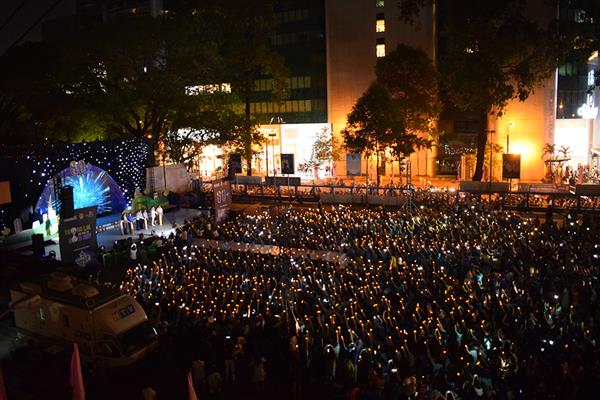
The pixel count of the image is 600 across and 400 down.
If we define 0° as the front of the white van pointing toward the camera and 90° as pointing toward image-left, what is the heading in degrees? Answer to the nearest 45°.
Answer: approximately 315°

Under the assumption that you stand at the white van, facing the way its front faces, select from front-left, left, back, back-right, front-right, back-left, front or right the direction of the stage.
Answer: back-left

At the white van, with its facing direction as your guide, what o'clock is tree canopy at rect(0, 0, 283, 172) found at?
The tree canopy is roughly at 8 o'clock from the white van.

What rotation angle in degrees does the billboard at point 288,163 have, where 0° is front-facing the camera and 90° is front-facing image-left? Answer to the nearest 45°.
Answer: approximately 0°

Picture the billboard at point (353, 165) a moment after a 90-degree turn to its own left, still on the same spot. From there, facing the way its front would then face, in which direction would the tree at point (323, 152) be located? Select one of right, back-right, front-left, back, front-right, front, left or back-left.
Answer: back-left

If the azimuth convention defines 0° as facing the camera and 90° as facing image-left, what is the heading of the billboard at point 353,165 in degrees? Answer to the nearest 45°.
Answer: approximately 0°

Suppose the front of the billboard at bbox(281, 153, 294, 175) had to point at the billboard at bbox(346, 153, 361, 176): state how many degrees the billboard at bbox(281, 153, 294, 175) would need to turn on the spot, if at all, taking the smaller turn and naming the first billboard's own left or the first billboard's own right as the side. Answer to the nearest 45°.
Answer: approximately 135° to the first billboard's own left

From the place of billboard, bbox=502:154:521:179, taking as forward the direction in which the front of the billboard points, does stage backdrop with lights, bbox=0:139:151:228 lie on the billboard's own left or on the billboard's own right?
on the billboard's own right

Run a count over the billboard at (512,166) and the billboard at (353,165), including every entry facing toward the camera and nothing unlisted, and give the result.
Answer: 2
